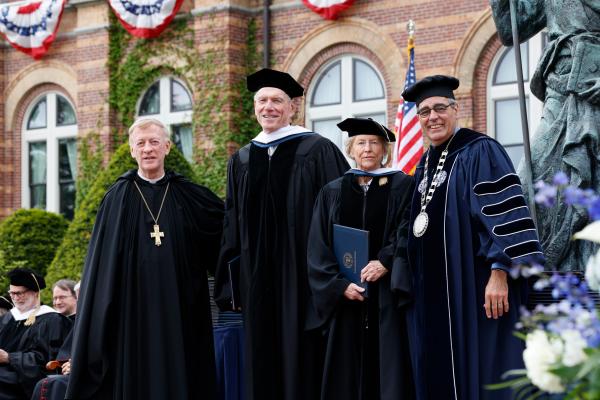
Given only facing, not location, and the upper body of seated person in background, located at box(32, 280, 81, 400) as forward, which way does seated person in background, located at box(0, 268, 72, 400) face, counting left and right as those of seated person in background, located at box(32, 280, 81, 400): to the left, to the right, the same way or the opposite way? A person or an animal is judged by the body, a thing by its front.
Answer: the same way

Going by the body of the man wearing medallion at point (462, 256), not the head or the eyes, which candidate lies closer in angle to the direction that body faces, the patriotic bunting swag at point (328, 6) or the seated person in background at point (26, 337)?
the seated person in background

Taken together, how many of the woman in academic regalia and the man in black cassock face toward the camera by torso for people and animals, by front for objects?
2

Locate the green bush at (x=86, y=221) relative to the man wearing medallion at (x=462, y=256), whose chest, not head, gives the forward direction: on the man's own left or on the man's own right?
on the man's own right

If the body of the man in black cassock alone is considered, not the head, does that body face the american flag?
no

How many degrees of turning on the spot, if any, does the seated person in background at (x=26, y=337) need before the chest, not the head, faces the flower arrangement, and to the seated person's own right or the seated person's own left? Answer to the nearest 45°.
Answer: approximately 45° to the seated person's own left

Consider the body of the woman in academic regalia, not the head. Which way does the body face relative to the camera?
toward the camera

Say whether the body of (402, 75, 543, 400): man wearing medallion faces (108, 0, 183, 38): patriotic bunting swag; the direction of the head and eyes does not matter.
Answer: no

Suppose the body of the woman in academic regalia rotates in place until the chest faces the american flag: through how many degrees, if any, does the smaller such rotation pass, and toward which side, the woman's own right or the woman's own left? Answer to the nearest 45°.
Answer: approximately 180°

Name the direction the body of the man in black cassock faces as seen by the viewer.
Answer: toward the camera

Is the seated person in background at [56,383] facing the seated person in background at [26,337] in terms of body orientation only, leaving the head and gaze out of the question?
no

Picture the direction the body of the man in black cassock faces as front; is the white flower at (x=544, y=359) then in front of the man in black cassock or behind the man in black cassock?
in front

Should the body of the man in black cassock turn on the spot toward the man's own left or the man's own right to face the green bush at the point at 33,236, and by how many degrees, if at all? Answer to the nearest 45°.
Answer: approximately 180°
